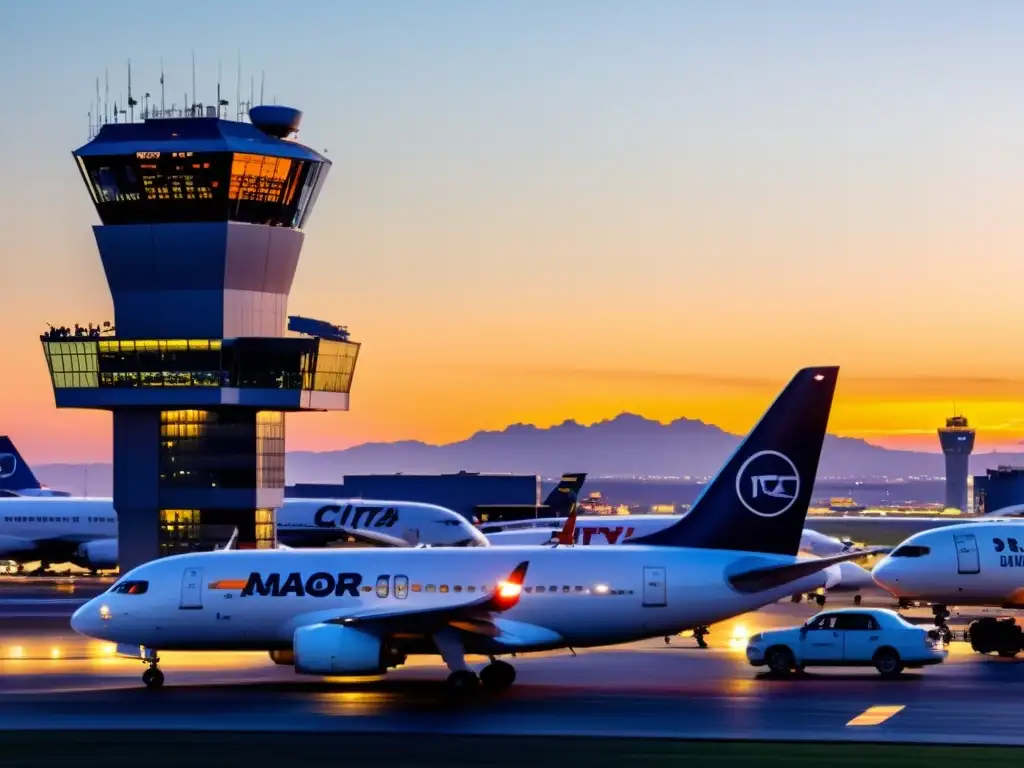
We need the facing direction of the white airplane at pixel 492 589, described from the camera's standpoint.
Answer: facing to the left of the viewer
